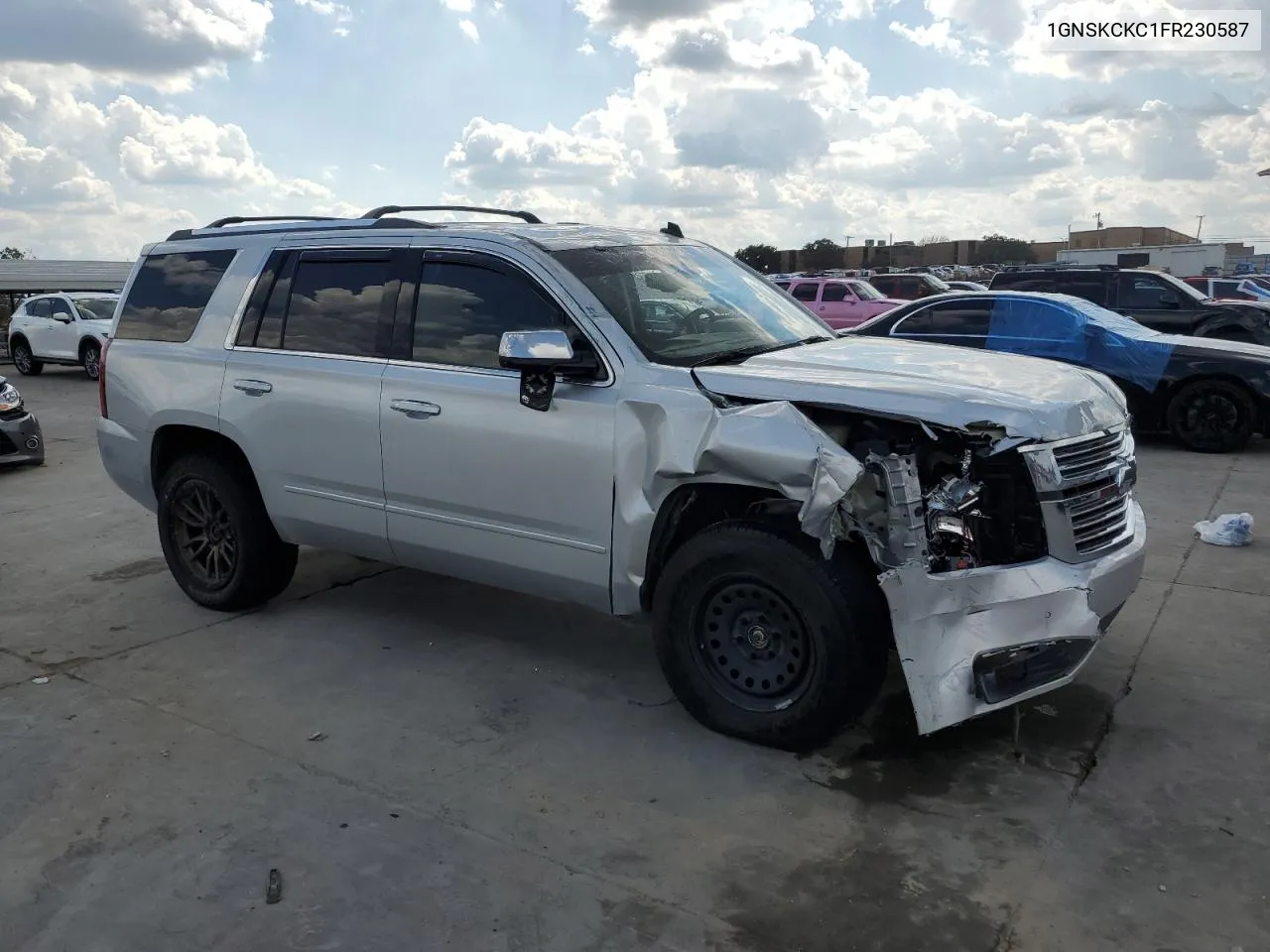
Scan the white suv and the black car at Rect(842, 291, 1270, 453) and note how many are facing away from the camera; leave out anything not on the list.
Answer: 0

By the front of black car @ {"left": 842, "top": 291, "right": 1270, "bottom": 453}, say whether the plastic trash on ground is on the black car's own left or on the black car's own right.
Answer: on the black car's own right

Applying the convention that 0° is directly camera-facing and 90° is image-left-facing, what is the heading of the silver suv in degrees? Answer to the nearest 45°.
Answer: approximately 315°

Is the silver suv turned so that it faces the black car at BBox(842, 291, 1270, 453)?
no

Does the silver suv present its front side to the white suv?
no

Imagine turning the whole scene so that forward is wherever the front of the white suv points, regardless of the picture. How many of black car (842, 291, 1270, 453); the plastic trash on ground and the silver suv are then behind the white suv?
0

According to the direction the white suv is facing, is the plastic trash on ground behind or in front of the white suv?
in front

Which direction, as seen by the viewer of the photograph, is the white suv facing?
facing the viewer and to the right of the viewer

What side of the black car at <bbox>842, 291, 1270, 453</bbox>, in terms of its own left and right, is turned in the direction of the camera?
right

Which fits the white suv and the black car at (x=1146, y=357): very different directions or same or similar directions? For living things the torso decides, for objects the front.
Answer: same or similar directions

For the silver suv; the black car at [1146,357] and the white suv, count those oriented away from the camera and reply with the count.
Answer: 0

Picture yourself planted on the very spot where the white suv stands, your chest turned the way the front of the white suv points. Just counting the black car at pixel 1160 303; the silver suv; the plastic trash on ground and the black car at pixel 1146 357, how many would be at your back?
0

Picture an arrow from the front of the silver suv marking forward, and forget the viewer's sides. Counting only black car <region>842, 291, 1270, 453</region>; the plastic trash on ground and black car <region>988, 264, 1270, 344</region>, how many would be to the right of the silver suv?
0

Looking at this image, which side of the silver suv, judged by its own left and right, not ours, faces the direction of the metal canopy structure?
back

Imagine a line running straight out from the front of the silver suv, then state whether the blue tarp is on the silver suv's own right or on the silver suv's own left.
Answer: on the silver suv's own left

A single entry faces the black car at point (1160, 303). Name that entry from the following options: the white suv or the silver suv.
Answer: the white suv
